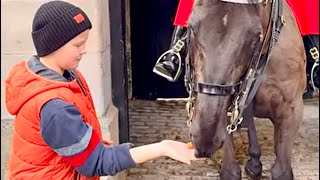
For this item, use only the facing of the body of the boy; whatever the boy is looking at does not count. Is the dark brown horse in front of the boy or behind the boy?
in front

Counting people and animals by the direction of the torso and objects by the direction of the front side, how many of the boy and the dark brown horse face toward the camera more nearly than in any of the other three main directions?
1

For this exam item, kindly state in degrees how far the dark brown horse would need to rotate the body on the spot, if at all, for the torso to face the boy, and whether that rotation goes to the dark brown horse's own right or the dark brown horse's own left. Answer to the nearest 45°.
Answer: approximately 45° to the dark brown horse's own right

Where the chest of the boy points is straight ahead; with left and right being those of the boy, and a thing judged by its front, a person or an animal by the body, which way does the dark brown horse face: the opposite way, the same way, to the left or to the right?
to the right

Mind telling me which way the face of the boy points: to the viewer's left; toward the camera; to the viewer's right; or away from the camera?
to the viewer's right

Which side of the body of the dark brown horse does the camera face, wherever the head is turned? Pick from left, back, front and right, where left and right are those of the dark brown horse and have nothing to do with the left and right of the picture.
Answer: front

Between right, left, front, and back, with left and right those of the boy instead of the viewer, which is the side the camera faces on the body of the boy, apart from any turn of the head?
right
